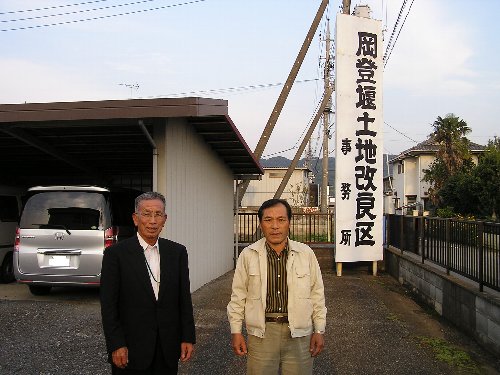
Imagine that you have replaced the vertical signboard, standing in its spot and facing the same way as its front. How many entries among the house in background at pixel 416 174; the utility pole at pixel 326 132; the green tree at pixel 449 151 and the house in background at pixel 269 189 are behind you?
4

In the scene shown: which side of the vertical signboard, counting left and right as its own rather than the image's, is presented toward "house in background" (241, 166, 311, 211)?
back

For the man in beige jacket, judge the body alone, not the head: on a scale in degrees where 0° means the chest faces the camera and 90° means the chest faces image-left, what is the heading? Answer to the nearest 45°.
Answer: approximately 0°

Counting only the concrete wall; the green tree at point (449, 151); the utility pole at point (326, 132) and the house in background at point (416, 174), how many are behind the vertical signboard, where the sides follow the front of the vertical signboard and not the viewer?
3

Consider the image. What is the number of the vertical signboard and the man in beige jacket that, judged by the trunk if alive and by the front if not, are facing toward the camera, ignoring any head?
2

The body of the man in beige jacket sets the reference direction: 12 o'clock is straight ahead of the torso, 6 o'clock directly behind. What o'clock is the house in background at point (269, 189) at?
The house in background is roughly at 6 o'clock from the man in beige jacket.

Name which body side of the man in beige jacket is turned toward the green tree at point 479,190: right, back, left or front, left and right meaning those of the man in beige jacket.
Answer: back

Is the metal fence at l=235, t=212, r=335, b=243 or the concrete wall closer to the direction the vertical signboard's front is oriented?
the concrete wall

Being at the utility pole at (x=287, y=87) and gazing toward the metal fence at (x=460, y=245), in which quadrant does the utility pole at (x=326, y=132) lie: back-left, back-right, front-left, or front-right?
back-left

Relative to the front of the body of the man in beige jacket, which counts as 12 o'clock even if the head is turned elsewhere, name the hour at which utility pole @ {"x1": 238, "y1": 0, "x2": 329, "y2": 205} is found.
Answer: The utility pole is roughly at 6 o'clock from the man in beige jacket.

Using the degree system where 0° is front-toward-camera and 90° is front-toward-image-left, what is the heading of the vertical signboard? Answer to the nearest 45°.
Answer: approximately 0°
